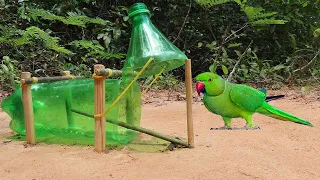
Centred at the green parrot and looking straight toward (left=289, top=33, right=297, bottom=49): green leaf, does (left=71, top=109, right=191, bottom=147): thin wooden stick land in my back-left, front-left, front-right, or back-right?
back-left

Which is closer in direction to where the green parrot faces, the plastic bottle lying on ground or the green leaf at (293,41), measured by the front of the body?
the plastic bottle lying on ground

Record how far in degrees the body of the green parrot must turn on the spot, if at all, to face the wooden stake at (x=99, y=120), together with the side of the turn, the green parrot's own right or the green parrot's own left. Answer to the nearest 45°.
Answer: approximately 45° to the green parrot's own left

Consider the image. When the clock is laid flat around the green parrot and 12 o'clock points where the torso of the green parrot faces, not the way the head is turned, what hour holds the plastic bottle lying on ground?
The plastic bottle lying on ground is roughly at 12 o'clock from the green parrot.

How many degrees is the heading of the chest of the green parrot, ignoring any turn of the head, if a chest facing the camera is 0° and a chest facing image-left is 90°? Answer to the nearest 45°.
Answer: approximately 90°

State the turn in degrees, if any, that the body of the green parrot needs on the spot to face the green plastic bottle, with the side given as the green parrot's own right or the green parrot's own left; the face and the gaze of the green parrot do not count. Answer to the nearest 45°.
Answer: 0° — it already faces it

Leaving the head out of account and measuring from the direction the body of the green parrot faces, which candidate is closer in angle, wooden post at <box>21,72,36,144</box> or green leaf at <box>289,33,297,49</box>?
the wooden post

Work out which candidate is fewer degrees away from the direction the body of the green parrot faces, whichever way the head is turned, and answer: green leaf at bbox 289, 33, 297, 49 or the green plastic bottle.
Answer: the green plastic bottle

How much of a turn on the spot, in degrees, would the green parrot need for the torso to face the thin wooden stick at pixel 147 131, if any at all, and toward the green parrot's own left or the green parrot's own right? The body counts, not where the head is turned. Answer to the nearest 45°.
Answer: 0° — it already faces it

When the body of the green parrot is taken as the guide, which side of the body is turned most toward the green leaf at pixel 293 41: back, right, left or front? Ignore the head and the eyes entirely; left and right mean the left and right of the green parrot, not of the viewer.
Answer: right
